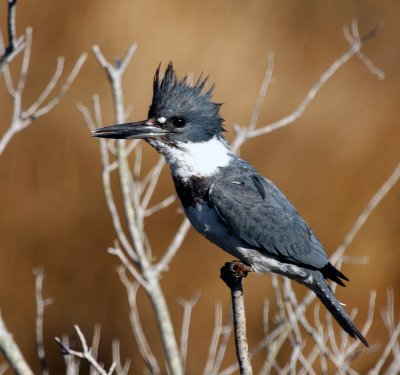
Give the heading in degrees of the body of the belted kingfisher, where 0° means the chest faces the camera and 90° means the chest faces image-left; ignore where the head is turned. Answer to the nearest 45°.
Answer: approximately 90°

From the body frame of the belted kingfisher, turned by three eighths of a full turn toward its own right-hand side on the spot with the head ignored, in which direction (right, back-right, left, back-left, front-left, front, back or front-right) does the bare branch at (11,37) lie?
back-left
